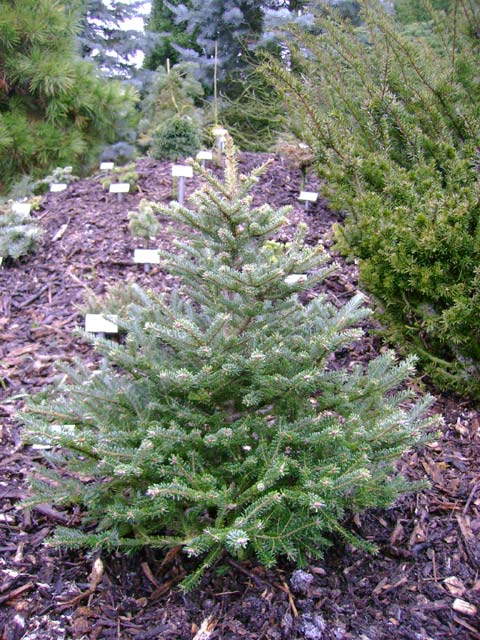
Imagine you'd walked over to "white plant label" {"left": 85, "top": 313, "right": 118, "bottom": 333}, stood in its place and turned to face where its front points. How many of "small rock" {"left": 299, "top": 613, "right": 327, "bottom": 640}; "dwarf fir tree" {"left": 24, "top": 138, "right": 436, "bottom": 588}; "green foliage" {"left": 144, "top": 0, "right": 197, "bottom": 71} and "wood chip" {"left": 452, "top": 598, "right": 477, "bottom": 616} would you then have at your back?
1

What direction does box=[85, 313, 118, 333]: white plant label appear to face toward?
toward the camera

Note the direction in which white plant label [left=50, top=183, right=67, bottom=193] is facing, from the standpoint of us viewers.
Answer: facing the viewer

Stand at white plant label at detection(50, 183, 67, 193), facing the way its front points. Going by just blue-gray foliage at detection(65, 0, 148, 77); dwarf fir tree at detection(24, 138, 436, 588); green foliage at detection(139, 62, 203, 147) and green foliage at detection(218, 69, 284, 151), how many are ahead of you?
1

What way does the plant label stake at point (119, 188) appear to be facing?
toward the camera

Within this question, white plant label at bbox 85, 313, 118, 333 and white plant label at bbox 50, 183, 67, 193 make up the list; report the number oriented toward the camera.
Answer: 2

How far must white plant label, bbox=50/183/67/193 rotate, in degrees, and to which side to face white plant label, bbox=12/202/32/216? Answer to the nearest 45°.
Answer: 0° — it already faces it

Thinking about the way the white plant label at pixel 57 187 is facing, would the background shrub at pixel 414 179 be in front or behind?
in front

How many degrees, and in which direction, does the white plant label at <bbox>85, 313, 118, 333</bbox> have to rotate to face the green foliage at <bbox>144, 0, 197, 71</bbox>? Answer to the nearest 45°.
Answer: approximately 180°

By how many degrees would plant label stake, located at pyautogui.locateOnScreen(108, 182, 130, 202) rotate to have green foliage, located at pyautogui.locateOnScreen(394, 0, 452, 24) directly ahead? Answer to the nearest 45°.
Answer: approximately 135° to its left

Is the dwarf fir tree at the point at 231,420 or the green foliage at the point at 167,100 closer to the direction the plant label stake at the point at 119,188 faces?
the dwarf fir tree

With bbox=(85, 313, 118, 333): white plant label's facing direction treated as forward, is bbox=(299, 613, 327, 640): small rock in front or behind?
in front

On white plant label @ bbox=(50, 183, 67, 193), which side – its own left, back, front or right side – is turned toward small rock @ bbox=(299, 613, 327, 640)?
front

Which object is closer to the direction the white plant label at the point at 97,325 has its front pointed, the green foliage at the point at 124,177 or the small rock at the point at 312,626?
the small rock
